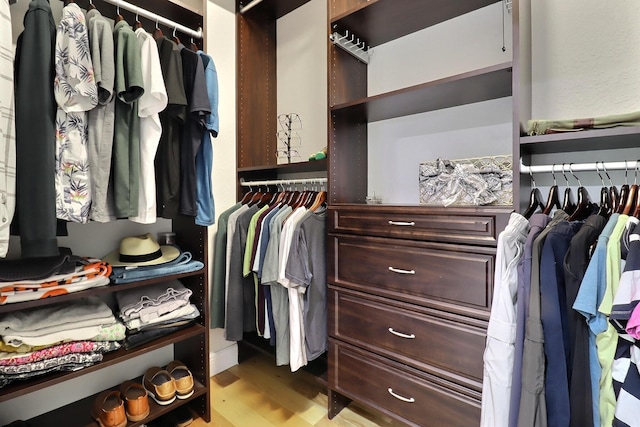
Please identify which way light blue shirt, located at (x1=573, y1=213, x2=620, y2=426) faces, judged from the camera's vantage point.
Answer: facing to the left of the viewer

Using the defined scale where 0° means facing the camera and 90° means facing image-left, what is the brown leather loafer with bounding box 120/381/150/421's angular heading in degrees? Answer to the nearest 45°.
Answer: approximately 180°

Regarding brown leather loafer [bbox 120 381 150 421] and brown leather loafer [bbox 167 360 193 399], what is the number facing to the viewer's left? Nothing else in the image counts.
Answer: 0

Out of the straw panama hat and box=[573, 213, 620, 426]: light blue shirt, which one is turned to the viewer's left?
the light blue shirt

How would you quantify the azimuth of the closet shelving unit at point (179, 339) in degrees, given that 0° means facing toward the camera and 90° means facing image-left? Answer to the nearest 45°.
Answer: approximately 315°

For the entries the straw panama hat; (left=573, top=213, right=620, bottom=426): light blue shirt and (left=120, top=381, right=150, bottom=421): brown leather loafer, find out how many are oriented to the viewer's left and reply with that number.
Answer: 1

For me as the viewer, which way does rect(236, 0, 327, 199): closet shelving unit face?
facing the viewer and to the left of the viewer

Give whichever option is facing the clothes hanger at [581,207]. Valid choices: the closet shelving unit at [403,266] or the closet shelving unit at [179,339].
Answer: the closet shelving unit at [179,339]

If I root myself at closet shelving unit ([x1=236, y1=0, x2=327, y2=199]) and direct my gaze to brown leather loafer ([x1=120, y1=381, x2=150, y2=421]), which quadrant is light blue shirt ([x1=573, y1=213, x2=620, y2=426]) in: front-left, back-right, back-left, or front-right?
front-left

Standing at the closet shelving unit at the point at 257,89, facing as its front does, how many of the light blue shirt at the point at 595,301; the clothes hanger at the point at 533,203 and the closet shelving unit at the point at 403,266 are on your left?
3

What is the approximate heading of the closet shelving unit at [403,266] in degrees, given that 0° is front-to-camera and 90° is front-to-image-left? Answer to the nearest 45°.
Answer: approximately 45°
